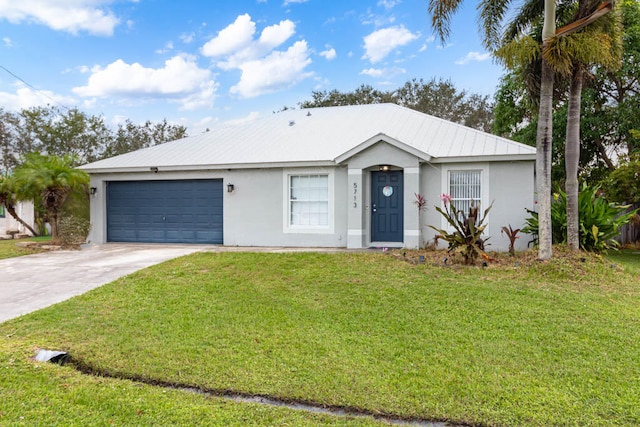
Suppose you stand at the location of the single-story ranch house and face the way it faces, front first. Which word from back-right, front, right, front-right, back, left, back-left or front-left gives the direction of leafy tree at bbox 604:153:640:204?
left

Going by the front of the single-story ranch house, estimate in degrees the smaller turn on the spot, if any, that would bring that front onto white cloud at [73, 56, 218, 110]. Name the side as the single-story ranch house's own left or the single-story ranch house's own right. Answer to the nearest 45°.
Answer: approximately 135° to the single-story ranch house's own right

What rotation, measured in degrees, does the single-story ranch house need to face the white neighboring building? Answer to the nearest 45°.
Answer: approximately 135° to its right

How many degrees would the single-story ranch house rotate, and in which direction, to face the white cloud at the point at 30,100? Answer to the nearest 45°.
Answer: approximately 135° to its right

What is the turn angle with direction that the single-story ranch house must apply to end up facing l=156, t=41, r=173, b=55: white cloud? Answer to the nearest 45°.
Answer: approximately 135° to its right

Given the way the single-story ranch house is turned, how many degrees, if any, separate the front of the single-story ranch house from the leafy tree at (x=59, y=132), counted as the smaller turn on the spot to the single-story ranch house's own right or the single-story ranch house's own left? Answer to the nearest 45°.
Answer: approximately 135° to the single-story ranch house's own right

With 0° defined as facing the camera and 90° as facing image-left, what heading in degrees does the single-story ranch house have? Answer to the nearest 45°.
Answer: approximately 0°

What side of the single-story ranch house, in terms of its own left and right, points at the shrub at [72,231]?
right

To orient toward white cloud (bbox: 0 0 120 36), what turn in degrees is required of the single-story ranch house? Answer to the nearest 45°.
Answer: approximately 90° to its right
